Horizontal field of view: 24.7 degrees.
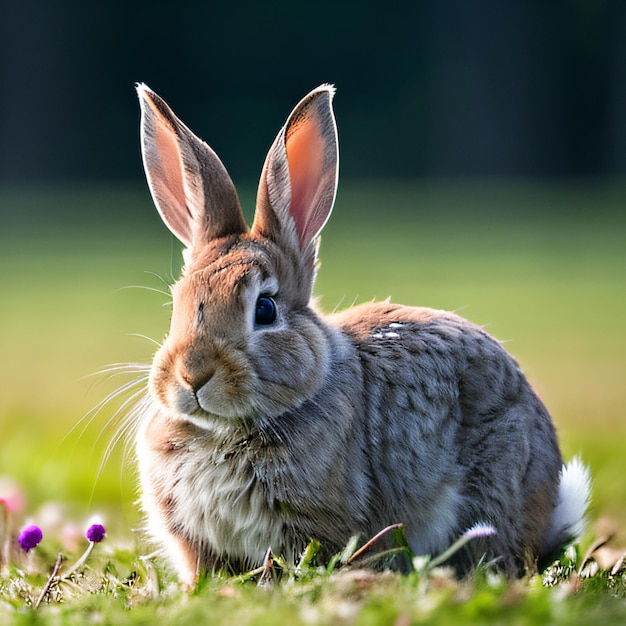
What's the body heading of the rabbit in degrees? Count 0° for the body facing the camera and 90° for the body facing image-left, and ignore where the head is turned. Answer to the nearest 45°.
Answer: approximately 45°

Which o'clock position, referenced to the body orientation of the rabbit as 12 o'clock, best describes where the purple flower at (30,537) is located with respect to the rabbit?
The purple flower is roughly at 1 o'clock from the rabbit.
